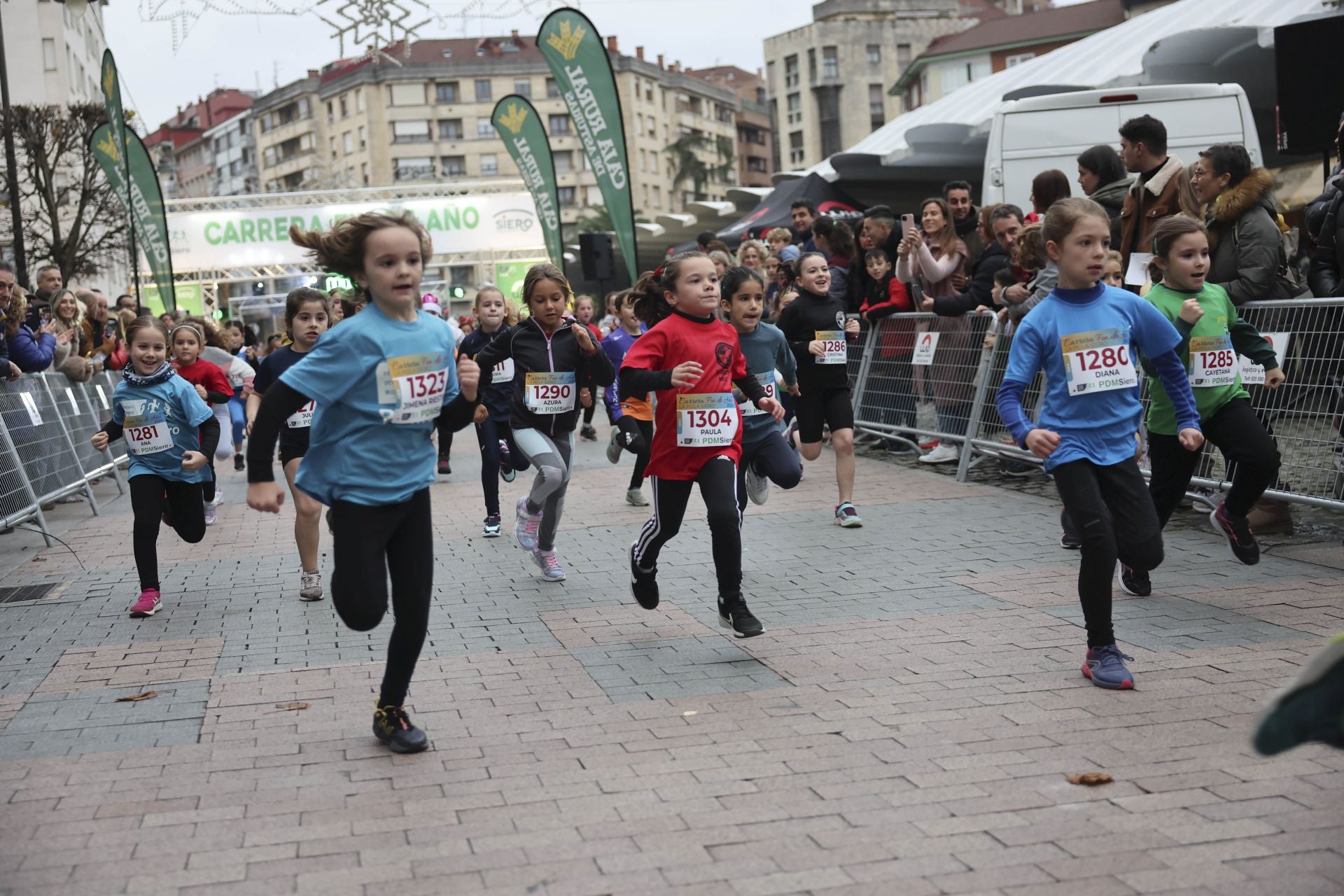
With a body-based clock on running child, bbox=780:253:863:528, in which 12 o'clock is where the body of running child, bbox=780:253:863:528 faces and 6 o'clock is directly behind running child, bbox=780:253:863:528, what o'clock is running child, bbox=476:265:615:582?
running child, bbox=476:265:615:582 is roughly at 3 o'clock from running child, bbox=780:253:863:528.

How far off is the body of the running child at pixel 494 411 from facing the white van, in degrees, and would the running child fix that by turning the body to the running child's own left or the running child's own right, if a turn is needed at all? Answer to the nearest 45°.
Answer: approximately 135° to the running child's own left

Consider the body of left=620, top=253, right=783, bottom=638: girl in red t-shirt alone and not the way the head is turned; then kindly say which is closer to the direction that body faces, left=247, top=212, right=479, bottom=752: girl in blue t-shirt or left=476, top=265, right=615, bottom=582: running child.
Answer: the girl in blue t-shirt

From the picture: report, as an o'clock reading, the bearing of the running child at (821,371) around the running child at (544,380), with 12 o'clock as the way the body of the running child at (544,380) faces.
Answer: the running child at (821,371) is roughly at 8 o'clock from the running child at (544,380).

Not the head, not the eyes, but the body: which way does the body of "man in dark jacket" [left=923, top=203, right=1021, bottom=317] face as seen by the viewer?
to the viewer's left

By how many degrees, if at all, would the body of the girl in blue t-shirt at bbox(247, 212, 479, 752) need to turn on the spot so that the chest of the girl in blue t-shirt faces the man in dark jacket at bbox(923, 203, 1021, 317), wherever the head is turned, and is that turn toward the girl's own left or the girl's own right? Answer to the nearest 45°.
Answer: approximately 90° to the girl's own left

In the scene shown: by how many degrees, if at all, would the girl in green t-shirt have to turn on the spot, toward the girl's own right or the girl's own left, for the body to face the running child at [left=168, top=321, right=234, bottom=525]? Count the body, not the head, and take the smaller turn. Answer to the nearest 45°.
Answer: approximately 135° to the girl's own right

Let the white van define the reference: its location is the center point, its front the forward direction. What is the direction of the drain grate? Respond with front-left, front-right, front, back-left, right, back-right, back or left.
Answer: back-left

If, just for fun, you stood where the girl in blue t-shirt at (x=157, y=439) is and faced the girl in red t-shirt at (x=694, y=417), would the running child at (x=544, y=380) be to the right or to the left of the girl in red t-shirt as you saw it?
left
